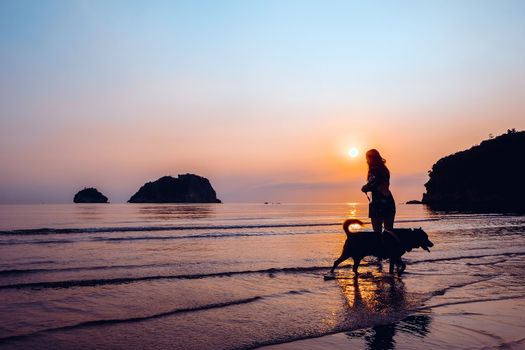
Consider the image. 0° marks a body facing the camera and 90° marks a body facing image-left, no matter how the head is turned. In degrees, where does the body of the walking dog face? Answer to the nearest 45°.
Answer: approximately 270°

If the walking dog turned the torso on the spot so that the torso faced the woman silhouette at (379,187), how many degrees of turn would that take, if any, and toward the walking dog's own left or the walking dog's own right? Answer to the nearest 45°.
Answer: approximately 90° to the walking dog's own left
